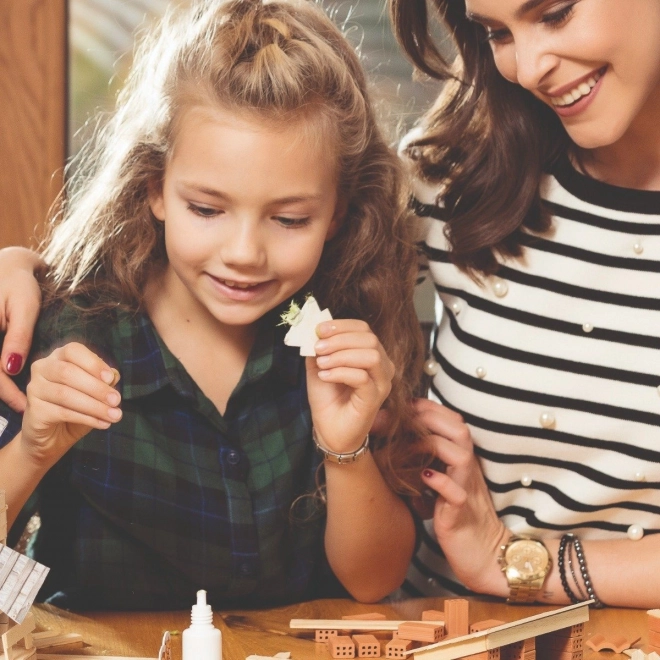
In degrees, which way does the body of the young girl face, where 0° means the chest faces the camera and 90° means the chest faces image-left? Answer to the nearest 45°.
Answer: approximately 0°
